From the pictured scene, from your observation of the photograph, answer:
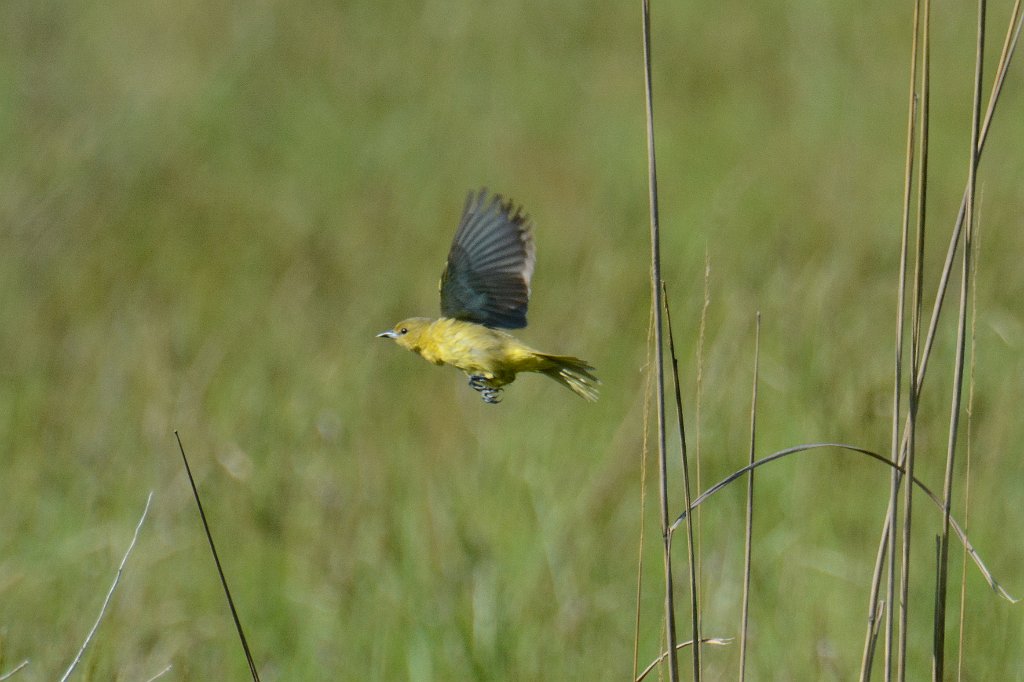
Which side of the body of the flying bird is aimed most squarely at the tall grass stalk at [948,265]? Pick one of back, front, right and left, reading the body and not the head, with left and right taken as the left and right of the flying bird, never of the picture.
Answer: back

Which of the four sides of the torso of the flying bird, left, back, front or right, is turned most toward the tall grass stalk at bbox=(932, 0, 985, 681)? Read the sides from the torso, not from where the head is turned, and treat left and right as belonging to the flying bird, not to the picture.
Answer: back

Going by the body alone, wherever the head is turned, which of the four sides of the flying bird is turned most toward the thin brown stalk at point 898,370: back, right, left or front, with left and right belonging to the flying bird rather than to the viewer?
back

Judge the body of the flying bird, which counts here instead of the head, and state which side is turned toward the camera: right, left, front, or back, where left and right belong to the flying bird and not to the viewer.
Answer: left

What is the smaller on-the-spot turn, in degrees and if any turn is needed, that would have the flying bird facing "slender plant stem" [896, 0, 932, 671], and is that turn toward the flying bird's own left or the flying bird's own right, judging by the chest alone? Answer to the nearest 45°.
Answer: approximately 180°
